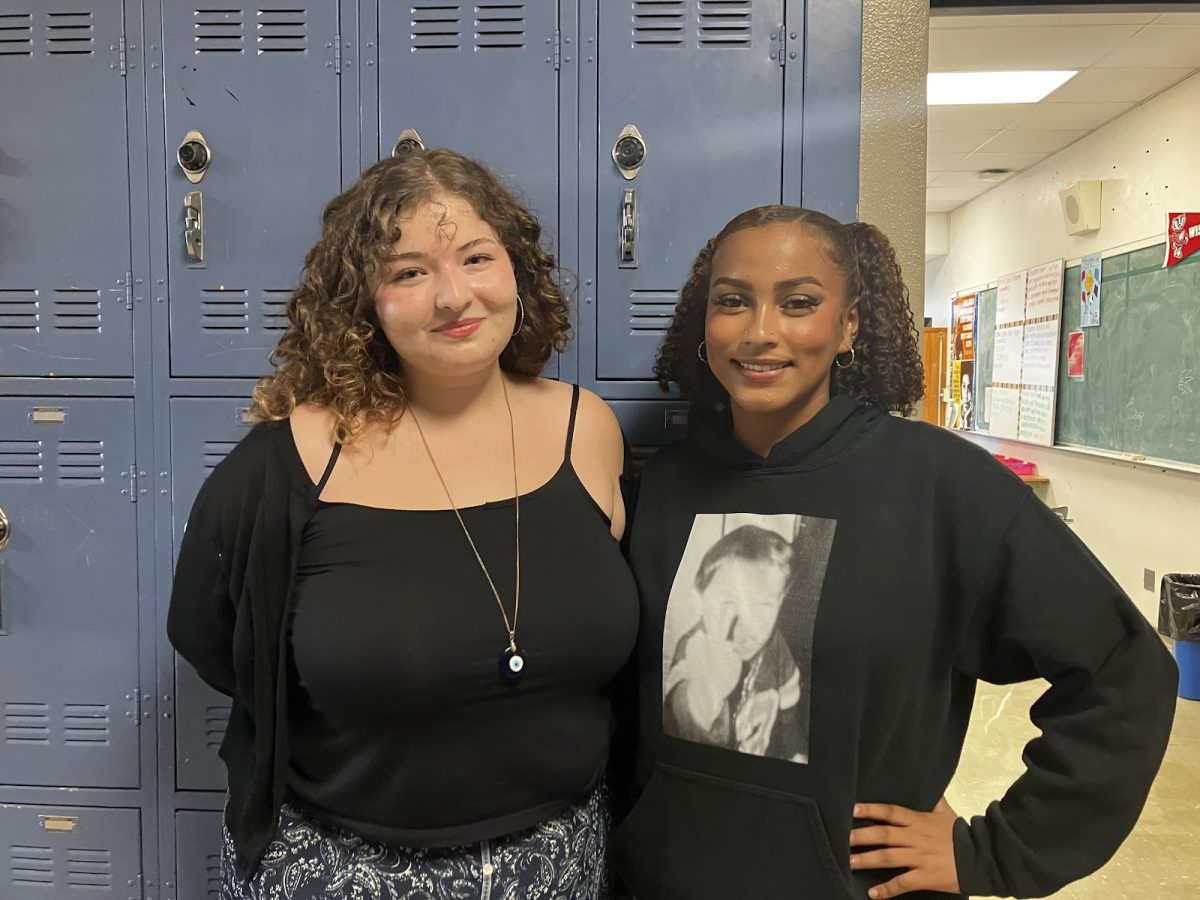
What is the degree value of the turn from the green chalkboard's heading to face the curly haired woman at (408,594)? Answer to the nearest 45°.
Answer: approximately 45° to its left

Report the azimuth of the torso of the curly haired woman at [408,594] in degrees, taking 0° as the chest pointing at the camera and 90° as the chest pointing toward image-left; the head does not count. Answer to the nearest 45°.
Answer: approximately 315°

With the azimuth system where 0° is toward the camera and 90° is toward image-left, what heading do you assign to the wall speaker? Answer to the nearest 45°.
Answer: approximately 45°

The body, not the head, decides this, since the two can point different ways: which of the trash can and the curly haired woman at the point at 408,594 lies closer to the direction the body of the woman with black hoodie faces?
the curly haired woman

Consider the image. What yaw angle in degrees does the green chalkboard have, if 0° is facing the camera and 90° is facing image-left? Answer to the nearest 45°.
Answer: approximately 45°

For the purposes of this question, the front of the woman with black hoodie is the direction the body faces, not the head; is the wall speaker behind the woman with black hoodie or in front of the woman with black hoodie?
behind
